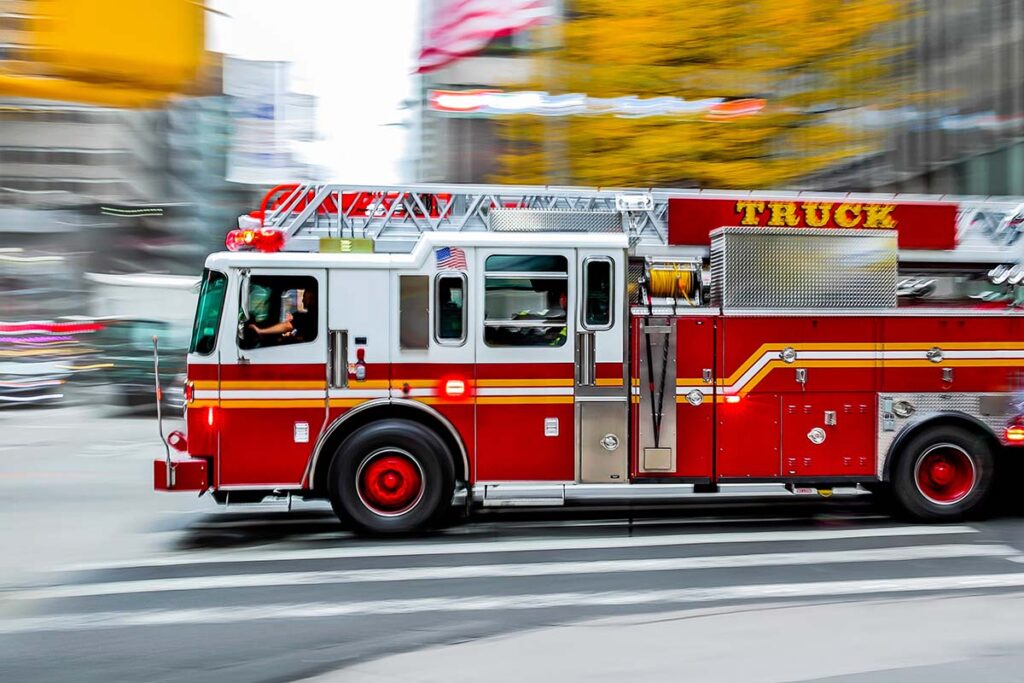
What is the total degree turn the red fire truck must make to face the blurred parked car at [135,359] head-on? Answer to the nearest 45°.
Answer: approximately 45° to its right

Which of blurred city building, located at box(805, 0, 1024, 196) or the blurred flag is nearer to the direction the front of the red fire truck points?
the blurred flag

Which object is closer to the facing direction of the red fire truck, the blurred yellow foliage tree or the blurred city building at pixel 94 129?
the blurred city building

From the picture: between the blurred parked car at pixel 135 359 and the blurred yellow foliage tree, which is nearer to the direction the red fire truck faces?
the blurred parked car

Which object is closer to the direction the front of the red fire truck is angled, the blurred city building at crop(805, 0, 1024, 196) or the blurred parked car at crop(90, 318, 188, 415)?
the blurred parked car

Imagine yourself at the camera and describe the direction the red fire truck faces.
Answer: facing to the left of the viewer

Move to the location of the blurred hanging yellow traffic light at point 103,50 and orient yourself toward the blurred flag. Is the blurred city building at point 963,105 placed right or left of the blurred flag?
right

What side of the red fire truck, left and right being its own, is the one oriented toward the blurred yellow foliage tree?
right

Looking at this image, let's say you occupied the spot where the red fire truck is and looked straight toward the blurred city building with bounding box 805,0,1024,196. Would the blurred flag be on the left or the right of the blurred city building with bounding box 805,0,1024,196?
left

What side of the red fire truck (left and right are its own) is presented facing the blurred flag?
right

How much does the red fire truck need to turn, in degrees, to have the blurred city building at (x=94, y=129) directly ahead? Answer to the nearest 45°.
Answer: approximately 45° to its right

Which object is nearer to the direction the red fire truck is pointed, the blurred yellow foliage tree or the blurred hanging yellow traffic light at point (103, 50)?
the blurred hanging yellow traffic light
